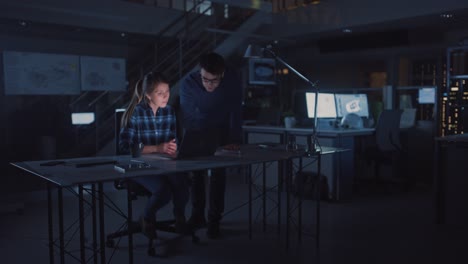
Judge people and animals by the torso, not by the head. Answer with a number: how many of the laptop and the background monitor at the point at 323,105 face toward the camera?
1

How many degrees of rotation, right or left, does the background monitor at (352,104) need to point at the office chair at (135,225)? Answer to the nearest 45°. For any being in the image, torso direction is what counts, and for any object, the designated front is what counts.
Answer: approximately 45° to its right

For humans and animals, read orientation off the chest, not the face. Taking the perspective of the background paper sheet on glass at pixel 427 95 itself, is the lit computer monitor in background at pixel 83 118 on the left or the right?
on its right

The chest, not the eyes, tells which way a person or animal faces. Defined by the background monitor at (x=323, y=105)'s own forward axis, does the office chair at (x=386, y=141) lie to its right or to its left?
on its left

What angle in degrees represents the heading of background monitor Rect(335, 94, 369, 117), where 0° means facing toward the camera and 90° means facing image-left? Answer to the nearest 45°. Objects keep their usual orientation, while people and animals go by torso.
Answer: approximately 0°

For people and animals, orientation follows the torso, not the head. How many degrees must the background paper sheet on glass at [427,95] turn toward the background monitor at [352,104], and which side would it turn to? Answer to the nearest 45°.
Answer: approximately 45° to its right

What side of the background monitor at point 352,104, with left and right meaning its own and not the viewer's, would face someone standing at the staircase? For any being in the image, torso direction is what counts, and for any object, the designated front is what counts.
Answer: right

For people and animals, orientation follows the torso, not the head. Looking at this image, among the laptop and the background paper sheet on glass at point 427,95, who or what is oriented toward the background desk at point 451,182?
the background paper sheet on glass

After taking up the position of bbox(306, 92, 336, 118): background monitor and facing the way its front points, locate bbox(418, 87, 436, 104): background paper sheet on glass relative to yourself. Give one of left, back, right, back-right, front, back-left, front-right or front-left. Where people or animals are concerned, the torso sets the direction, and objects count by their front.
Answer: back-left

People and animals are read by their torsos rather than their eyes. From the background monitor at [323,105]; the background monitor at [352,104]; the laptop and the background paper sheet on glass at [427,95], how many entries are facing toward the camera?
3
